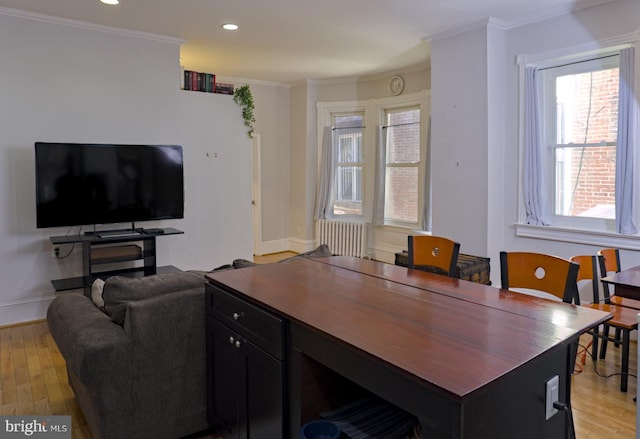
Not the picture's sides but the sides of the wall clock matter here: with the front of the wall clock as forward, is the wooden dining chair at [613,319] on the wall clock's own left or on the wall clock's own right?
on the wall clock's own left

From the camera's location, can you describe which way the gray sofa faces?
facing away from the viewer and to the left of the viewer

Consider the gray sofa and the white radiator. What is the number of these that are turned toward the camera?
1

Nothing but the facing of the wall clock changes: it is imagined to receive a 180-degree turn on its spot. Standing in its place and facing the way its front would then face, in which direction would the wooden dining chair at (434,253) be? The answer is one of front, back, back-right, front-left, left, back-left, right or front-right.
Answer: back-right

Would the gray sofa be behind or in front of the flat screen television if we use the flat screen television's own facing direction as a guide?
in front

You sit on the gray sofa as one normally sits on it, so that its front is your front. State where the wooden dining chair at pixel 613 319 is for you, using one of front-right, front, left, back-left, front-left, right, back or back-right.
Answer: back-right
